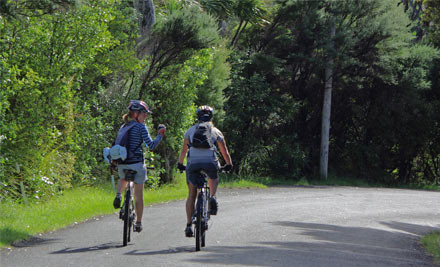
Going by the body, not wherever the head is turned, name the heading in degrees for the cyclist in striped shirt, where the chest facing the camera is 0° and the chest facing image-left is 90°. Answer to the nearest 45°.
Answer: approximately 225°

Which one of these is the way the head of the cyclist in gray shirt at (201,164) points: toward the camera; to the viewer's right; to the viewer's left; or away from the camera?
away from the camera

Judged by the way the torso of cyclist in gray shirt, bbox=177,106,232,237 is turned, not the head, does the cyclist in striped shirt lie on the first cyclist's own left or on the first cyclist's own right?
on the first cyclist's own left

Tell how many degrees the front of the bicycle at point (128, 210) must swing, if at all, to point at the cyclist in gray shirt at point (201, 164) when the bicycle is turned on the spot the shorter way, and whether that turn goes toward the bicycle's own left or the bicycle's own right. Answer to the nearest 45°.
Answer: approximately 90° to the bicycle's own right

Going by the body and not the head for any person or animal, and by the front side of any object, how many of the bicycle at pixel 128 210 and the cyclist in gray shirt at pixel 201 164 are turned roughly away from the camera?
2

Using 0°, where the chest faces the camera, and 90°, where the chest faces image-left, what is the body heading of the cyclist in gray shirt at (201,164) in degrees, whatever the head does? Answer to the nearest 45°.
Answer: approximately 180°

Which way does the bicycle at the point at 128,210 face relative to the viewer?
away from the camera

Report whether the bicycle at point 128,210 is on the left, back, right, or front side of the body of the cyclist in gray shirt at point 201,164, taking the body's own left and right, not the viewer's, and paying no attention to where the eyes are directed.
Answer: left

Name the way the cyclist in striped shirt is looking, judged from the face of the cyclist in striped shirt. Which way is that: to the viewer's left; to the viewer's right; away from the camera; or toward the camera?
to the viewer's right
